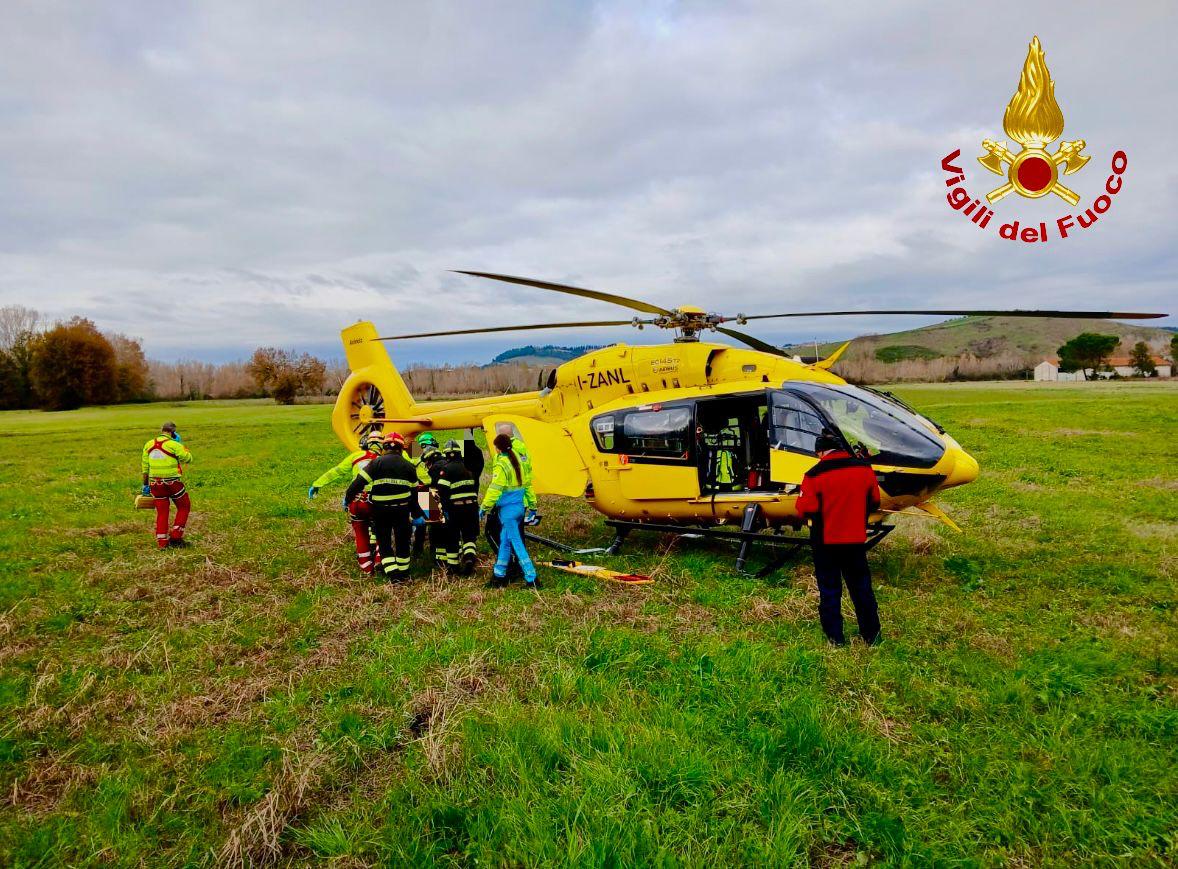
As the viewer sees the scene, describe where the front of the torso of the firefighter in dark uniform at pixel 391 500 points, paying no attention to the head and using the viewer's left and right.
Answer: facing away from the viewer

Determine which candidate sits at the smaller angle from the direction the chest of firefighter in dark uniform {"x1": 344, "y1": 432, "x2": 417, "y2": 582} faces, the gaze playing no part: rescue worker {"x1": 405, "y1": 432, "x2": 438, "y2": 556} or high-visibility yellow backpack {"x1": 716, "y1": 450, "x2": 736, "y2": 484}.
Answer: the rescue worker

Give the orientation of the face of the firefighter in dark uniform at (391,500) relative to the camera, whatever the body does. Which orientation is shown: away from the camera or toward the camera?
away from the camera

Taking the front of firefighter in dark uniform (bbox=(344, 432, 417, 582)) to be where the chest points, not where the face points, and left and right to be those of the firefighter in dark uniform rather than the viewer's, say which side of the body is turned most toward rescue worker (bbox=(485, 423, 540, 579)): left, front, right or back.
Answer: right

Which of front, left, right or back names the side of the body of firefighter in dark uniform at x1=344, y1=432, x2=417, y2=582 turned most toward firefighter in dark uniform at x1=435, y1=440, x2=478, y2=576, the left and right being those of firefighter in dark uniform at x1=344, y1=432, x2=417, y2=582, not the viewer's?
right

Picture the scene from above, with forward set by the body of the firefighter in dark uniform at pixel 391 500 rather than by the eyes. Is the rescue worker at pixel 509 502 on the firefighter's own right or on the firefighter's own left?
on the firefighter's own right
